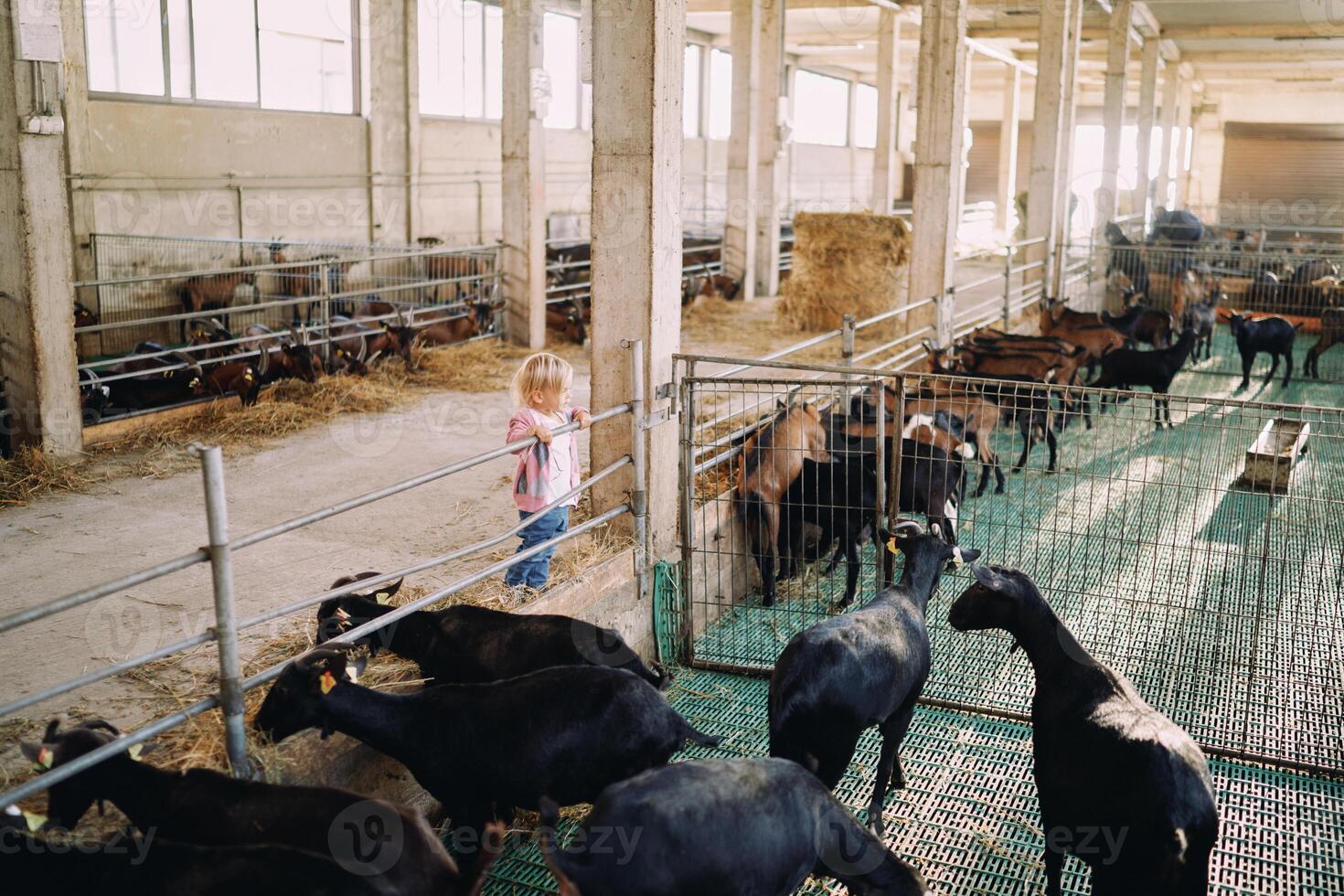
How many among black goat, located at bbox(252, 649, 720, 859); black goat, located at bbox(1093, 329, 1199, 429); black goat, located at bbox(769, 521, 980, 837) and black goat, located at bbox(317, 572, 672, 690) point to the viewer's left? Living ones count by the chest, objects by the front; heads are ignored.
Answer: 2

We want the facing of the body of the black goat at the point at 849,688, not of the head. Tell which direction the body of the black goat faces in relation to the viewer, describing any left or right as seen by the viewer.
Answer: facing away from the viewer and to the right of the viewer

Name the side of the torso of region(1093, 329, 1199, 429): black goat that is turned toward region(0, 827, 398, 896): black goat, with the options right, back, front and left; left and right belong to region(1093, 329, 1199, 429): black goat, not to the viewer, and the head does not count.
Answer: right

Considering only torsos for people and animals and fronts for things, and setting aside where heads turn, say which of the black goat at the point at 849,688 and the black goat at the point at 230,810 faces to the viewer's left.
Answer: the black goat at the point at 230,810

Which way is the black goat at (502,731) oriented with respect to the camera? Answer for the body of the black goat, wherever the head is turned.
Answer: to the viewer's left

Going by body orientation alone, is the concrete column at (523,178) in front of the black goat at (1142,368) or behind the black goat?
behind

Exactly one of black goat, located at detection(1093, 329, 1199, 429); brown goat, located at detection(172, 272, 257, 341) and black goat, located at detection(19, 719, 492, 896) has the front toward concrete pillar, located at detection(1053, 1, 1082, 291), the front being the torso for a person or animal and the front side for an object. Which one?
the brown goat

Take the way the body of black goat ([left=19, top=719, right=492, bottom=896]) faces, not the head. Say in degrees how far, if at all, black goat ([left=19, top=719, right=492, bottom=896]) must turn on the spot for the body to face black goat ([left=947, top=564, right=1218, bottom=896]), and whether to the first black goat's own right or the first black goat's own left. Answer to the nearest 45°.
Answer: approximately 180°

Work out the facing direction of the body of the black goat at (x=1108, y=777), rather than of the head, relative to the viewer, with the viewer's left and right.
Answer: facing away from the viewer and to the left of the viewer

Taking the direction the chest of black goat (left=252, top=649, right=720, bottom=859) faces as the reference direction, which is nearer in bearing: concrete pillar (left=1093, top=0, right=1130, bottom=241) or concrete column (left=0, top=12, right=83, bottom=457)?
the concrete column

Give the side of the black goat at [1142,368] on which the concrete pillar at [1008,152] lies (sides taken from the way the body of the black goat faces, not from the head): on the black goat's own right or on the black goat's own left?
on the black goat's own left

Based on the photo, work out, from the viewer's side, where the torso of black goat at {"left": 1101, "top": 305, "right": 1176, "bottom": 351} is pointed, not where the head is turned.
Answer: to the viewer's left
